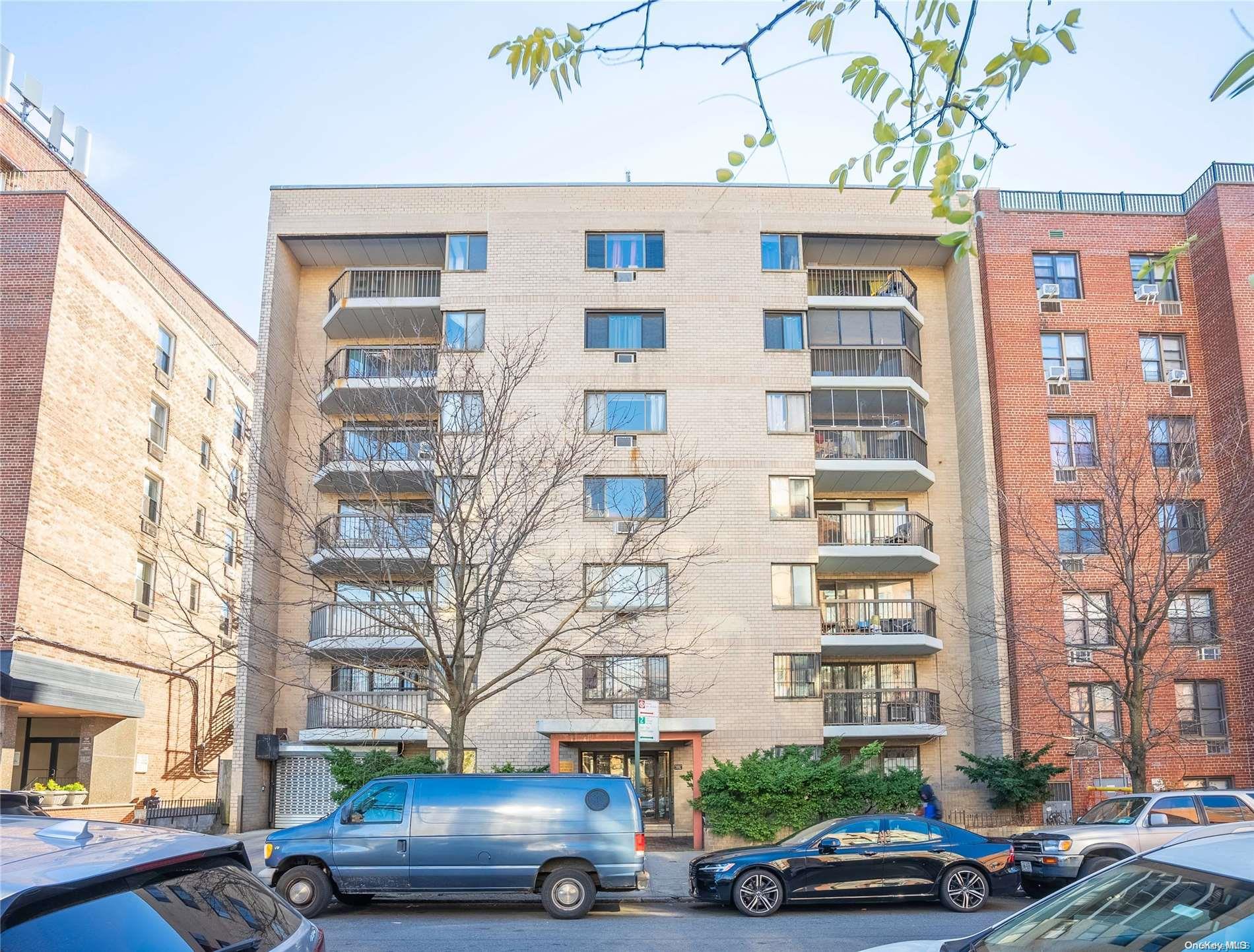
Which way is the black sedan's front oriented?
to the viewer's left

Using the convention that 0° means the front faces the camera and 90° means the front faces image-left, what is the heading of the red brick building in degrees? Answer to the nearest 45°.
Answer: approximately 0°

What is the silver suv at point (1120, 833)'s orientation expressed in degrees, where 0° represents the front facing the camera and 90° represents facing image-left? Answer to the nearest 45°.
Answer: approximately 45°

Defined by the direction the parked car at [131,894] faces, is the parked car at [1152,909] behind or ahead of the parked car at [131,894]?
behind

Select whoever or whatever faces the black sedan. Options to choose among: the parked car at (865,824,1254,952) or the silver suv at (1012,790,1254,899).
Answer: the silver suv

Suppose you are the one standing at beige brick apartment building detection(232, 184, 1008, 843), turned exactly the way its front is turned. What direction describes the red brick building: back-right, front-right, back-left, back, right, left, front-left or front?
left

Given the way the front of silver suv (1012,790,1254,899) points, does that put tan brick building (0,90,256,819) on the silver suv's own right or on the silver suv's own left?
on the silver suv's own right

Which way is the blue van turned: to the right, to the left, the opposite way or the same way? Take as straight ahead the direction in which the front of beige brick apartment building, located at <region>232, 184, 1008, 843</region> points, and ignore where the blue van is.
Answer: to the right

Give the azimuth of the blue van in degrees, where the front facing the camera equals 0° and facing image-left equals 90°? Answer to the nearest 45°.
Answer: approximately 90°

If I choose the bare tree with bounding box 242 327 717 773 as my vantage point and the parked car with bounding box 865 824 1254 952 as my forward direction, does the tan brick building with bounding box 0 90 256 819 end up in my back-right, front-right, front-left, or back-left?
back-right

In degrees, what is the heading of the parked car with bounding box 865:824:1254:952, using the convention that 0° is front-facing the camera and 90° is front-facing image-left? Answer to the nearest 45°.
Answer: approximately 45°

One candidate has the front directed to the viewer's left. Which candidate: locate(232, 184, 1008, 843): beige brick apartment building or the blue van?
the blue van

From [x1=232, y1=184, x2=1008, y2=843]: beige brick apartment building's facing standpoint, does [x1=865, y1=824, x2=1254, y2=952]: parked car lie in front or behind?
in front

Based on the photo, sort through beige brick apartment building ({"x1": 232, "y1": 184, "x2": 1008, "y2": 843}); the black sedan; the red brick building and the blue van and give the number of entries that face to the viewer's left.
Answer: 2

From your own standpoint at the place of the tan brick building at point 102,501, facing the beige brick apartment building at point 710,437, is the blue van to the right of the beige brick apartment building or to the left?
right
